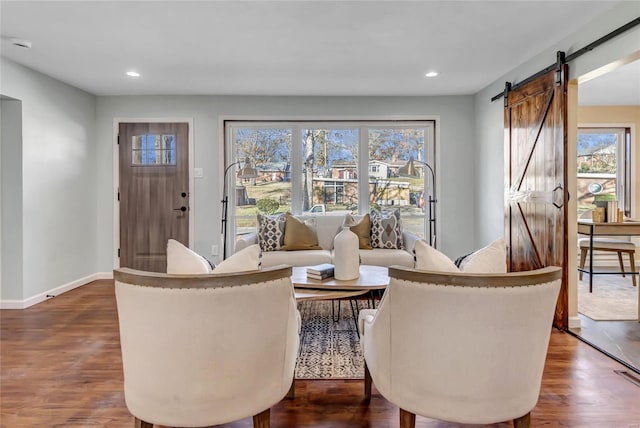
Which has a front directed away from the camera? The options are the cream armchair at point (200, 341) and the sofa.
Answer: the cream armchair

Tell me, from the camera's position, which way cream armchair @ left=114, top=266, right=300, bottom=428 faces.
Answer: facing away from the viewer

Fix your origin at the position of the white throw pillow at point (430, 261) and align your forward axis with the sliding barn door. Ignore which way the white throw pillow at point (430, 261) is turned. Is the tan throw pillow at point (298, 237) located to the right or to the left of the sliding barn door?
left

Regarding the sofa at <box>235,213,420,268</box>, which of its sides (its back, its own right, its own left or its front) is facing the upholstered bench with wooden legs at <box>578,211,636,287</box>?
left

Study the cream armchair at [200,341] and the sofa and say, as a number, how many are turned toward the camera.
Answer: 1

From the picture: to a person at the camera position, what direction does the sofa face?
facing the viewer

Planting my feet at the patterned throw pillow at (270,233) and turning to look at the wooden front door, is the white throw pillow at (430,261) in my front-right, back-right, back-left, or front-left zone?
back-left

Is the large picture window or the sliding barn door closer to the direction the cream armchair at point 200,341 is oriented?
the large picture window

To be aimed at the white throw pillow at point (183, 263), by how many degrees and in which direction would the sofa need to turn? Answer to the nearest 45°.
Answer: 0° — it already faces it

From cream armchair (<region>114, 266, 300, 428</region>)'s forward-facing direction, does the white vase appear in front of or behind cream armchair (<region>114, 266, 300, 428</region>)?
in front

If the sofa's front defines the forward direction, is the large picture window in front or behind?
behind

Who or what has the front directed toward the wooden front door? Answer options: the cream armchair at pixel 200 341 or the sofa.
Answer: the cream armchair

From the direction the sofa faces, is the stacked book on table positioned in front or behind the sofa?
in front

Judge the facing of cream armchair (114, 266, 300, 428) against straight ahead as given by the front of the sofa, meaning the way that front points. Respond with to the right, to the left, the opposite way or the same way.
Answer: the opposite way
